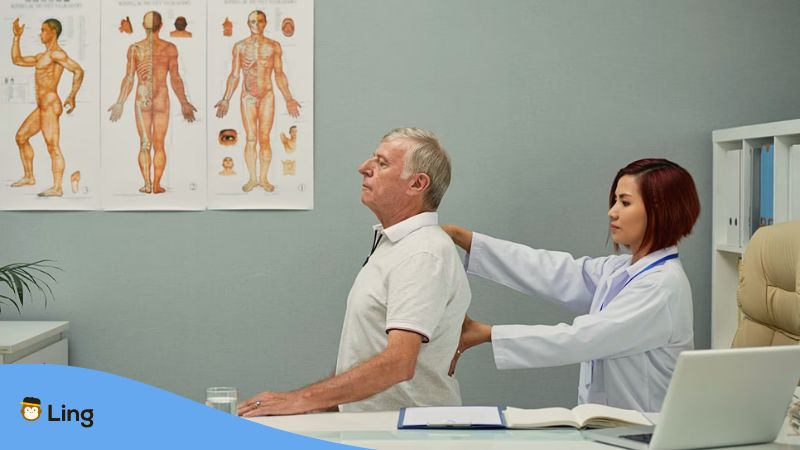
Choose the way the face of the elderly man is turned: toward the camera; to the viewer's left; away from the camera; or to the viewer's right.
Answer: to the viewer's left

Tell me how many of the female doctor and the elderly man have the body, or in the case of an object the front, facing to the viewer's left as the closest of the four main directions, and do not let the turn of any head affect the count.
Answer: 2

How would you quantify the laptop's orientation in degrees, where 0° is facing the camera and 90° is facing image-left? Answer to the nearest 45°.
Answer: approximately 135°

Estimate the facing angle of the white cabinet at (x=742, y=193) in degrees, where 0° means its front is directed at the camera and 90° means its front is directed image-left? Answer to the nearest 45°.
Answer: approximately 45°

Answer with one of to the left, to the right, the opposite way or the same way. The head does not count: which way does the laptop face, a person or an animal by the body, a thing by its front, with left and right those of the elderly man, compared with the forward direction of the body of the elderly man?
to the right

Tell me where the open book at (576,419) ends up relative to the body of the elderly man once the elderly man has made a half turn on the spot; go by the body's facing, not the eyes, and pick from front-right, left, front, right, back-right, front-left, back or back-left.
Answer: front-right

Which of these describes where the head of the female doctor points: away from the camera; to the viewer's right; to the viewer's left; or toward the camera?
to the viewer's left

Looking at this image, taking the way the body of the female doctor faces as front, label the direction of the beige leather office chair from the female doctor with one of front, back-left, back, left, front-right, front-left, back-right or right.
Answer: back

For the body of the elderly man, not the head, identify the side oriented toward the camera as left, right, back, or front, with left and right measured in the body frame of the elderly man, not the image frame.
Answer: left

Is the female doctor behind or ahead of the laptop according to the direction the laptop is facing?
ahead

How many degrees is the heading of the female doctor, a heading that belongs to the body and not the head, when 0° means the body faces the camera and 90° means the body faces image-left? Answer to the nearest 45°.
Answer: approximately 90°
